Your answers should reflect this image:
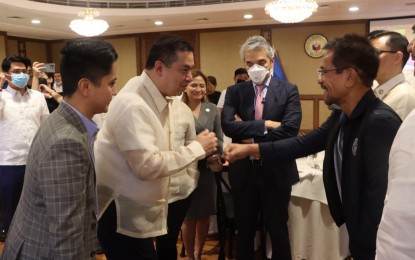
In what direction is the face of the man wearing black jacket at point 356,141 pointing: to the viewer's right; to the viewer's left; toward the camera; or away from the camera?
to the viewer's left

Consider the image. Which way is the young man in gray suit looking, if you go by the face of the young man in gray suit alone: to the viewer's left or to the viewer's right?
to the viewer's right

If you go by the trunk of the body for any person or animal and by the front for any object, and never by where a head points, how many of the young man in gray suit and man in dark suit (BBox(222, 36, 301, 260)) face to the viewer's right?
1

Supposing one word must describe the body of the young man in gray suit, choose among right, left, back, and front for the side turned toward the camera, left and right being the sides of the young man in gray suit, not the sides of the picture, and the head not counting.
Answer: right

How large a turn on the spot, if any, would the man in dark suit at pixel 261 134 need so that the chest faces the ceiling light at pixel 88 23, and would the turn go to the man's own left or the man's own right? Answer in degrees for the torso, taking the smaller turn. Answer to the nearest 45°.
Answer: approximately 135° to the man's own right

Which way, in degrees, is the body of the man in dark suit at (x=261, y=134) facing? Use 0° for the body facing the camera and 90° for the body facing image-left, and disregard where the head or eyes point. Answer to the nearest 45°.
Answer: approximately 0°

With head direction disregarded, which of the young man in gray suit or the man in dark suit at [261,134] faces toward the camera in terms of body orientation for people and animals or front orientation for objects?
the man in dark suit

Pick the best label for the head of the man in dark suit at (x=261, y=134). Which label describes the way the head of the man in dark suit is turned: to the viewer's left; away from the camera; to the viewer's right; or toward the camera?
toward the camera

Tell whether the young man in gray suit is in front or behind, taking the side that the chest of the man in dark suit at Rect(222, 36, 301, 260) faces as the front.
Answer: in front

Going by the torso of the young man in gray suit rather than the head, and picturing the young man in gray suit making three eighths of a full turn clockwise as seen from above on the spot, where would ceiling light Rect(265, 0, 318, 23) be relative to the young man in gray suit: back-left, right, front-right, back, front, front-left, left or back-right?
back

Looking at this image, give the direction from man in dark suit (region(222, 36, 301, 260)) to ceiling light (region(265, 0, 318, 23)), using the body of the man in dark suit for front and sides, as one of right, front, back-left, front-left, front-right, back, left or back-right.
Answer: back

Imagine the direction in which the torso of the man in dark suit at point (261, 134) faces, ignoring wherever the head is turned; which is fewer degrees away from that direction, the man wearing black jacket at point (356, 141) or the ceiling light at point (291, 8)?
the man wearing black jacket

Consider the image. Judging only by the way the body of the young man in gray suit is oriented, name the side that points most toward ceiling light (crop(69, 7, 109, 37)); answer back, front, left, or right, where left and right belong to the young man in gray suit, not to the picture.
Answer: left

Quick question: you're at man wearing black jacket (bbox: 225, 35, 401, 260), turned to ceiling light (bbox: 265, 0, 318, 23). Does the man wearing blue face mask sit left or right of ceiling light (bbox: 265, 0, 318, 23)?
left
